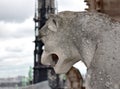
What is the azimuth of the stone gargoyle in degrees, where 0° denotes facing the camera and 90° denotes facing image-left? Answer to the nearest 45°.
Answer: approximately 90°
